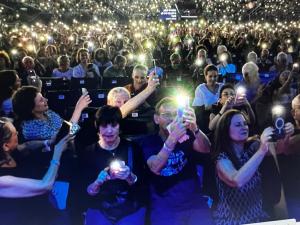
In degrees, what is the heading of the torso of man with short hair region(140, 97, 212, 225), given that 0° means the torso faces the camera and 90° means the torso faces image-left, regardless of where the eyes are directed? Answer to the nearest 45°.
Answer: approximately 315°
